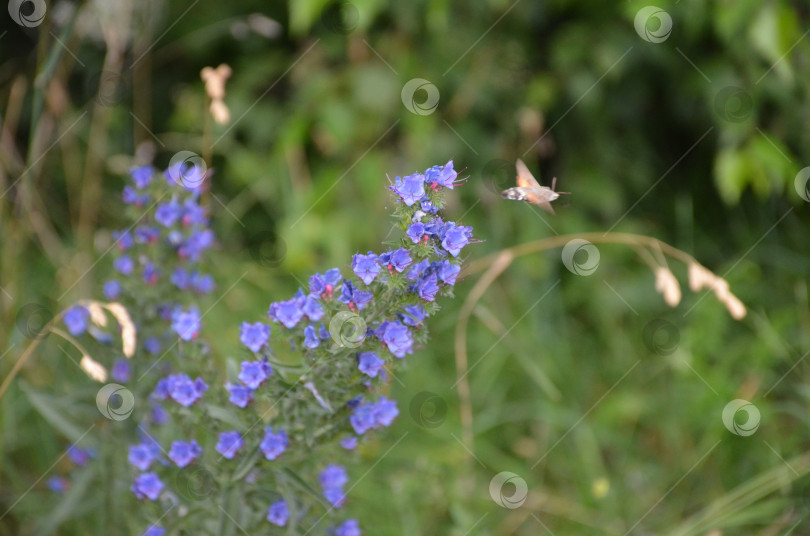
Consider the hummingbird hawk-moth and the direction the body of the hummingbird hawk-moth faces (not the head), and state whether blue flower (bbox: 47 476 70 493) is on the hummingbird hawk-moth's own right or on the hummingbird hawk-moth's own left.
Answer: on the hummingbird hawk-moth's own left

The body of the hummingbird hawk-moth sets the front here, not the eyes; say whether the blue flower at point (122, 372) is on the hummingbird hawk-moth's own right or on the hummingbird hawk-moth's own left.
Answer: on the hummingbird hawk-moth's own left
